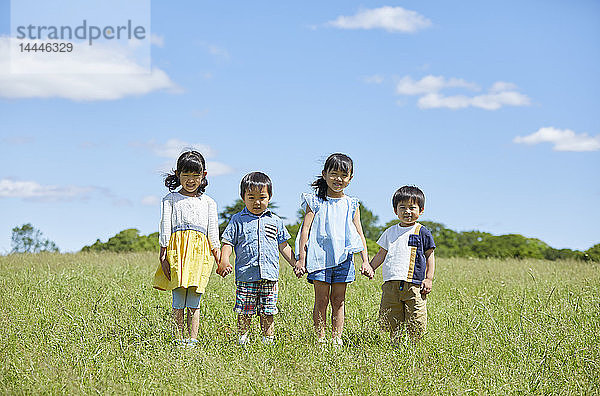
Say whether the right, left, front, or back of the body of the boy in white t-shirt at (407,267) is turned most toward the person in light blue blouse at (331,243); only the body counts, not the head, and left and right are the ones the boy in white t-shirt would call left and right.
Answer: right

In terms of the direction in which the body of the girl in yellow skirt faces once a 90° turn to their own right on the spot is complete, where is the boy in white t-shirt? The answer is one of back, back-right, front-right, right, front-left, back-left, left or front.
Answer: back

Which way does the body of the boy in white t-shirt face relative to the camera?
toward the camera

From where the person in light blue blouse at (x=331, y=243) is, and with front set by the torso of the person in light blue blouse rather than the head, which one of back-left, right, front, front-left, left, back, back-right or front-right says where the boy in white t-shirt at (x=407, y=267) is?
left

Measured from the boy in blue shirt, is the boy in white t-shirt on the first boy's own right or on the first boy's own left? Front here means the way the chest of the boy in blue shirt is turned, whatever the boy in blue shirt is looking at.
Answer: on the first boy's own left

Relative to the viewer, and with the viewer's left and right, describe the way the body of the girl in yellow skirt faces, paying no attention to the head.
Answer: facing the viewer

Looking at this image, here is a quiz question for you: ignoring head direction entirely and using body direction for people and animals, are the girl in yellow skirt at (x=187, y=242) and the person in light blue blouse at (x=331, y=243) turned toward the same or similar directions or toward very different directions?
same or similar directions

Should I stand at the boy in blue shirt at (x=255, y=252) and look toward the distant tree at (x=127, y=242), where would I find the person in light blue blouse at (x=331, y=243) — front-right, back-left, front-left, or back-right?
back-right

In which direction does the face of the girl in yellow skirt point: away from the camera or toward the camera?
toward the camera

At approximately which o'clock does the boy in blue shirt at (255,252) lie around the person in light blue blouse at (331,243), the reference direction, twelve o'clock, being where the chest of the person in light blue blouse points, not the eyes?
The boy in blue shirt is roughly at 3 o'clock from the person in light blue blouse.

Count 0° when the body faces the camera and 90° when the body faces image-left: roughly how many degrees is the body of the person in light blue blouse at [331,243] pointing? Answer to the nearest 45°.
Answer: approximately 0°

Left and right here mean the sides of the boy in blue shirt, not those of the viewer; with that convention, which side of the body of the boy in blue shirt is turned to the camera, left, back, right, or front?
front
